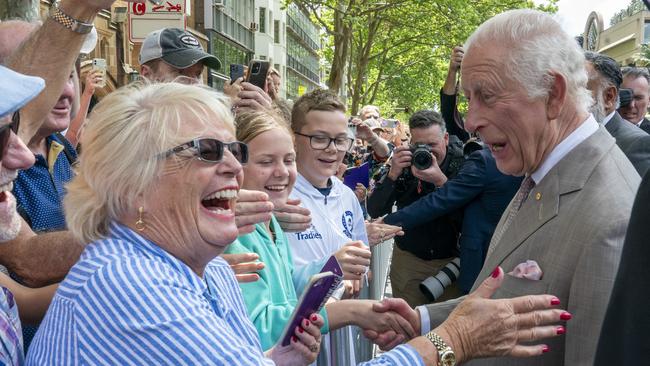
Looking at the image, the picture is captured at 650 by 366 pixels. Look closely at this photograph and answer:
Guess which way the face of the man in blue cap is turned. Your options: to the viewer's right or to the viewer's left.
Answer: to the viewer's right

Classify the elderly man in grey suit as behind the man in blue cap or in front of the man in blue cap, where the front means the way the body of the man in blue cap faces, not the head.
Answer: in front

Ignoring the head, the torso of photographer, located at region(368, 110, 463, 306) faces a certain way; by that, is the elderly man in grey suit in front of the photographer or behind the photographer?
in front

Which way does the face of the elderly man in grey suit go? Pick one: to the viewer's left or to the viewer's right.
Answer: to the viewer's left
